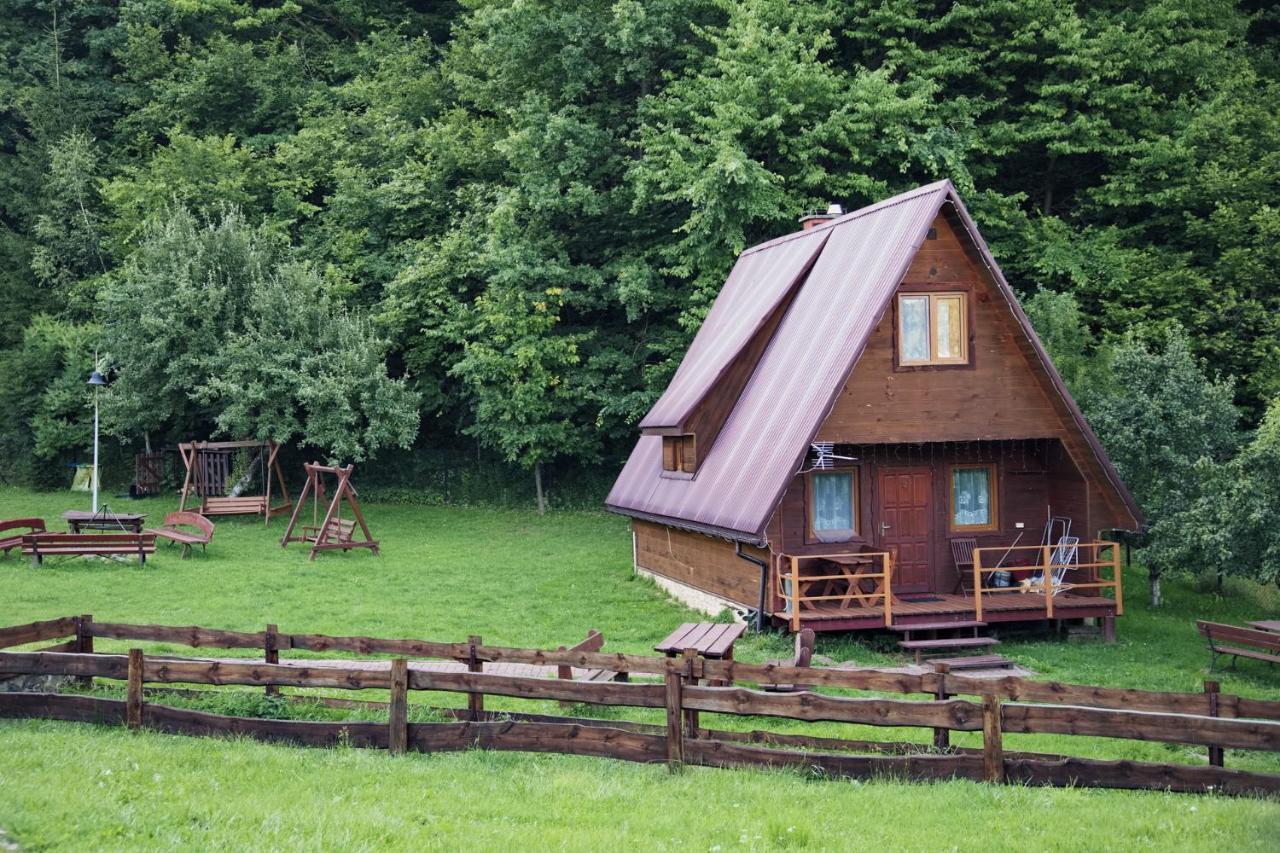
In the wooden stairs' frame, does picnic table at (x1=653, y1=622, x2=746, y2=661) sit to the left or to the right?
on its right

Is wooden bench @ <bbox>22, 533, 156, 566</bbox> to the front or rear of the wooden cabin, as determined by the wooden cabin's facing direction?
to the rear

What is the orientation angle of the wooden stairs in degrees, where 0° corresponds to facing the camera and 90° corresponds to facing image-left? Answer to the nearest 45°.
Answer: approximately 315°

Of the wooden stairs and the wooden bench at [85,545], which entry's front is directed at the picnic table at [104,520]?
the wooden bench

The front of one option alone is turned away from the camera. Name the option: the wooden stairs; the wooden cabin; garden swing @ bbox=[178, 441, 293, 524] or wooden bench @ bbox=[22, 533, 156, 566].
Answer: the wooden bench

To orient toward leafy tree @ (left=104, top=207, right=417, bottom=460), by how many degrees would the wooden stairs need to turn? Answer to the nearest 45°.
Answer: approximately 180°

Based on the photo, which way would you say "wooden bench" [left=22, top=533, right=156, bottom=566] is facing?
away from the camera

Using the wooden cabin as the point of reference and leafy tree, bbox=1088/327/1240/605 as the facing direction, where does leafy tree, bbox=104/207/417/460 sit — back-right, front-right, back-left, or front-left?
back-left

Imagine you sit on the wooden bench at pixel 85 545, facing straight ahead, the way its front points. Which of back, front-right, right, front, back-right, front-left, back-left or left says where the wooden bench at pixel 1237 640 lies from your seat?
back-right

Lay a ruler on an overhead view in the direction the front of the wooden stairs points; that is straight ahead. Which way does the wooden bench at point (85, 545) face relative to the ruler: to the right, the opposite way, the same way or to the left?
the opposite way

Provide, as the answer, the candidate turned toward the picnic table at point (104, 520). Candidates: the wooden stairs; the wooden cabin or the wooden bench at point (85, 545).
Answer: the wooden bench
